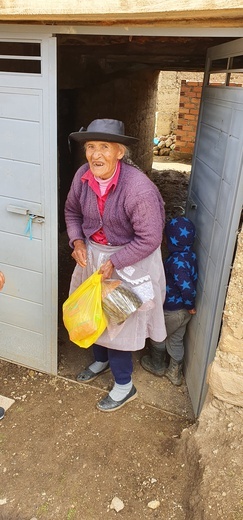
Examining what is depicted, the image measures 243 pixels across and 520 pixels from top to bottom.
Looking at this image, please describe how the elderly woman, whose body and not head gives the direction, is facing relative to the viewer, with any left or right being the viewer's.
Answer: facing the viewer and to the left of the viewer

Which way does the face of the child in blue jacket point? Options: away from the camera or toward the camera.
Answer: away from the camera

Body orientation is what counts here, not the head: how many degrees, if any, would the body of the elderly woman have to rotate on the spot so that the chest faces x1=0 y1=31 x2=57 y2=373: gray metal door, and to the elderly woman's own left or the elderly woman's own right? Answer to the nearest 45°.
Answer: approximately 90° to the elderly woman's own right

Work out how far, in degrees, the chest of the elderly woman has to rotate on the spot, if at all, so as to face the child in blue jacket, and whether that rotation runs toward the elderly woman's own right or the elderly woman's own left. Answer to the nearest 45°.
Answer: approximately 180°
